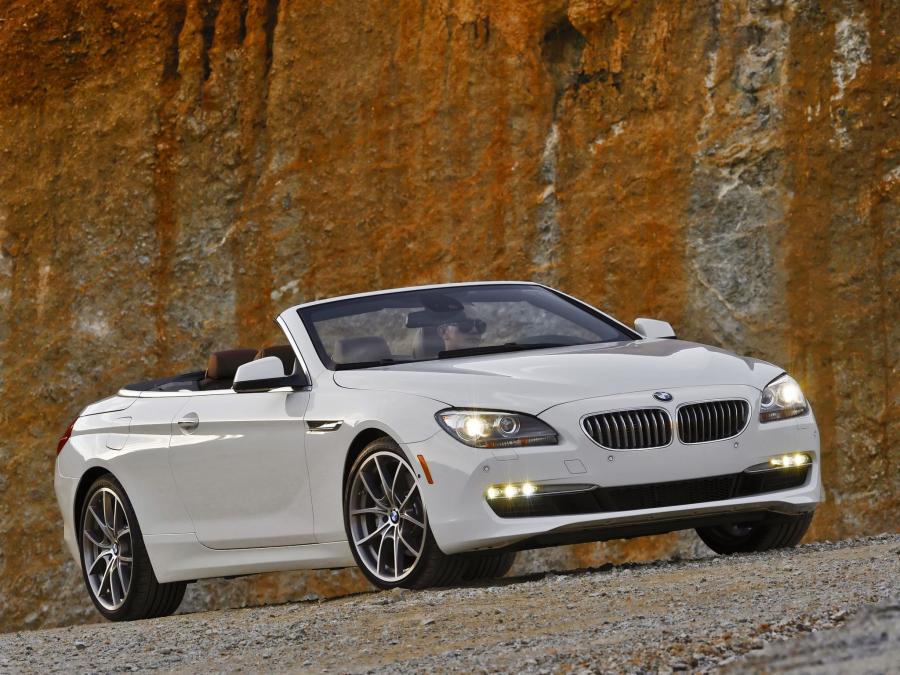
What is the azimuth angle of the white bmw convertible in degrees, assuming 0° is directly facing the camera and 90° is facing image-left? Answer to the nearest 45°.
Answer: approximately 315°
